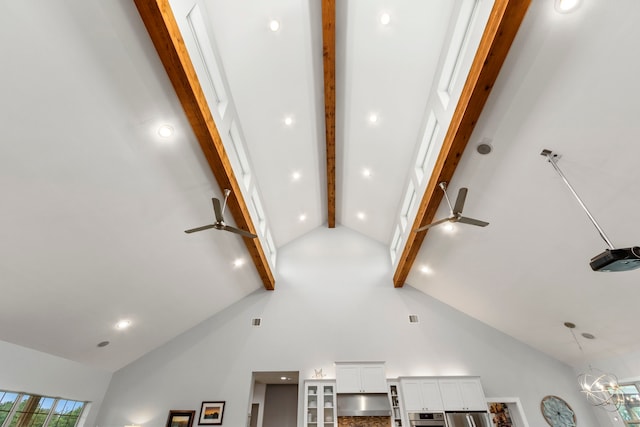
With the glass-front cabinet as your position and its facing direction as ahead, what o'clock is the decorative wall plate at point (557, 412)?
The decorative wall plate is roughly at 9 o'clock from the glass-front cabinet.

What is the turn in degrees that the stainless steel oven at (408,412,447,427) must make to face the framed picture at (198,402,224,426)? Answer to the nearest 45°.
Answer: approximately 90° to its right

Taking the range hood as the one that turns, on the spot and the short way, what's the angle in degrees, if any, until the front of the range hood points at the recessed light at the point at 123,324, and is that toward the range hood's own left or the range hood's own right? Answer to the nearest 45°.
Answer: approximately 90° to the range hood's own right

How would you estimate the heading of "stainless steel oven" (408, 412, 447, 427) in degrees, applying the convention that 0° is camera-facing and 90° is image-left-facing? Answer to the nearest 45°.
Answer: approximately 0°

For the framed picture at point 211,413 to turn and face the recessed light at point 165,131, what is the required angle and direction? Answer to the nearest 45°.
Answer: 0° — it already faces it

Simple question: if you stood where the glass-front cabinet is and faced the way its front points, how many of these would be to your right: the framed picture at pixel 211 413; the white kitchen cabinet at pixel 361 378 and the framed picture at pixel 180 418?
2

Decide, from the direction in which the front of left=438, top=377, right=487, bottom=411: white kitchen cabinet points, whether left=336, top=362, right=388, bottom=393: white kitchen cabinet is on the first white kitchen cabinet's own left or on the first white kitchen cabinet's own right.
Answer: on the first white kitchen cabinet's own right

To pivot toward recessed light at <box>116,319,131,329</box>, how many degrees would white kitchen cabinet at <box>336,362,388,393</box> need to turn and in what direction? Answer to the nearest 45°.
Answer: approximately 90° to its right

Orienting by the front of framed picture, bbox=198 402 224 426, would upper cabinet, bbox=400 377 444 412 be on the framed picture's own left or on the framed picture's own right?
on the framed picture's own left
